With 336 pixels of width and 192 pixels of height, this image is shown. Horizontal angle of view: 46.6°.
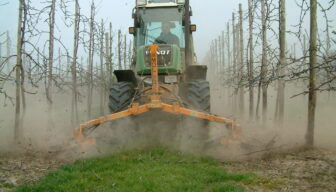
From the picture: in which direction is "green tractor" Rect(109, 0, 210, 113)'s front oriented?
toward the camera
